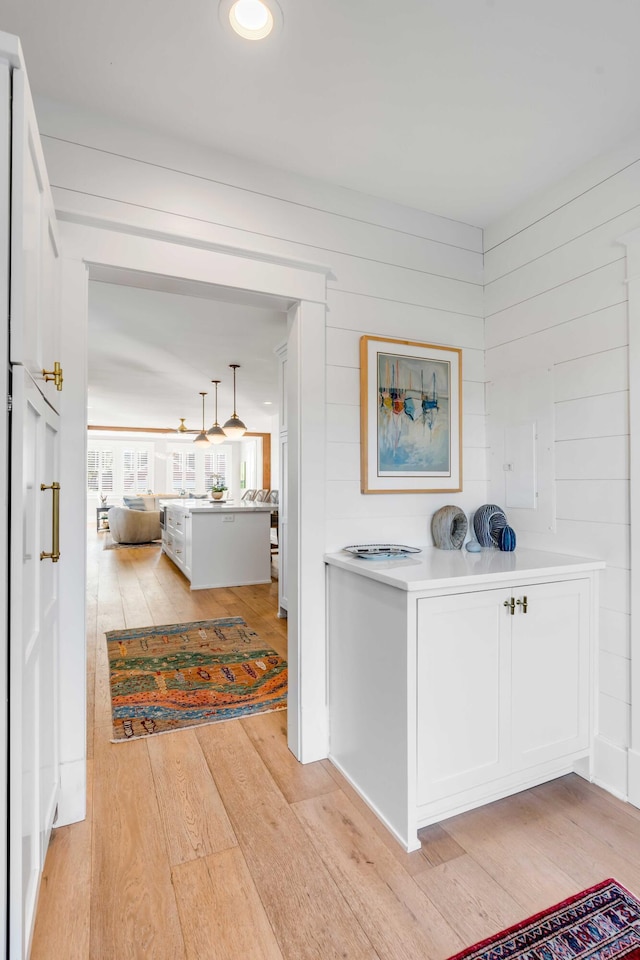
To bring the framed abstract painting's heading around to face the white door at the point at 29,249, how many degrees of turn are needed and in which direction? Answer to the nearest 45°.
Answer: approximately 90° to its right

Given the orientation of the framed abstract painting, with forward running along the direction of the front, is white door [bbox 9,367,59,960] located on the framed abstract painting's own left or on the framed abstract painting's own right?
on the framed abstract painting's own right

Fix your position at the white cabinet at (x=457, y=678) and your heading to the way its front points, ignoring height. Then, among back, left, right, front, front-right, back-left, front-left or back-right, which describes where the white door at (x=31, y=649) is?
right

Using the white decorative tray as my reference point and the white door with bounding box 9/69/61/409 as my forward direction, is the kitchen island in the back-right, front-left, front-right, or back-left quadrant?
back-right

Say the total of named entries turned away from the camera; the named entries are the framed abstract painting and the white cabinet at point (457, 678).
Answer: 0

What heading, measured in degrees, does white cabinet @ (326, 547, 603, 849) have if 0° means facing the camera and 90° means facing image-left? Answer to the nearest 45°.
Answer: approximately 315°

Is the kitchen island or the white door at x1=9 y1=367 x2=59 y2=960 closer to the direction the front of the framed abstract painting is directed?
the white door

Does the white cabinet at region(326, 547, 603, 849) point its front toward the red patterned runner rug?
yes

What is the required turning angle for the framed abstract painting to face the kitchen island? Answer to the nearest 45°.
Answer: approximately 180°

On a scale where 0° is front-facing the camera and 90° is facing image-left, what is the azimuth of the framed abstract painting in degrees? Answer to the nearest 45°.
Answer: approximately 315°

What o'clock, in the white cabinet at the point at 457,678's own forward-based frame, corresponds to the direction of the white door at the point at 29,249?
The white door is roughly at 3 o'clock from the white cabinet.
